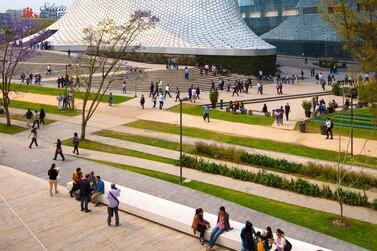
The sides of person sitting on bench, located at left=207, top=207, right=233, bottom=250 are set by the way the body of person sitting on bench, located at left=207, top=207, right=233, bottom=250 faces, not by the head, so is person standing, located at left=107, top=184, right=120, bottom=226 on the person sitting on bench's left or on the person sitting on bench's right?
on the person sitting on bench's right

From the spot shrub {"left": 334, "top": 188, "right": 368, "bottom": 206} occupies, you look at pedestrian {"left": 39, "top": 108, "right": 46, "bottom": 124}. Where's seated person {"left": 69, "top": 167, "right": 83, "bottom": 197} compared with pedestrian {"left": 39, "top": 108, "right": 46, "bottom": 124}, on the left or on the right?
left

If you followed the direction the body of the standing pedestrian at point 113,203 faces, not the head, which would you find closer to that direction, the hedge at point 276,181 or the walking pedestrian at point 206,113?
the walking pedestrian
